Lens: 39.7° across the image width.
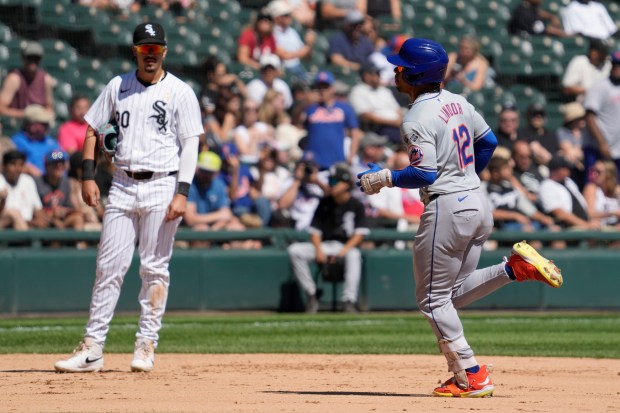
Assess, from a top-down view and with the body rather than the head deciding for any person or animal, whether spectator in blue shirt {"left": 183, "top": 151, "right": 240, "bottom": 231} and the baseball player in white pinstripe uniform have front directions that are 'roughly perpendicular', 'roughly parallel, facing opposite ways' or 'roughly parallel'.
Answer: roughly parallel

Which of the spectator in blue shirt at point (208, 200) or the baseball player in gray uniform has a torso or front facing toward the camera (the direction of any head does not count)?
the spectator in blue shirt

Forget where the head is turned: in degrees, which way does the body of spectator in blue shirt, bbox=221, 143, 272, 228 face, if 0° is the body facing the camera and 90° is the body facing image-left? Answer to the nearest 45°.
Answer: approximately 45°

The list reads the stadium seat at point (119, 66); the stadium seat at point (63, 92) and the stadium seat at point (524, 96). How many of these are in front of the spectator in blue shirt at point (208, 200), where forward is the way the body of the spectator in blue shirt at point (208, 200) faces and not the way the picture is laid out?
0

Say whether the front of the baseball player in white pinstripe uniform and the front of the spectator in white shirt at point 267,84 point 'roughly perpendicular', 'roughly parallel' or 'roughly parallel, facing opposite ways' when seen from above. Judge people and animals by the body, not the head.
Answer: roughly parallel

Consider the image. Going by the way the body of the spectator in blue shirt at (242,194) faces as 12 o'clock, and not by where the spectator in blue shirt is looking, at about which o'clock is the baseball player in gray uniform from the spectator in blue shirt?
The baseball player in gray uniform is roughly at 12 o'clock from the spectator in blue shirt.

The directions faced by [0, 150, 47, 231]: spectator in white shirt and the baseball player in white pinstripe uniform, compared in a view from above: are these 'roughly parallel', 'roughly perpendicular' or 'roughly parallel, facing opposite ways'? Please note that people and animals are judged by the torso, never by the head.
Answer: roughly parallel

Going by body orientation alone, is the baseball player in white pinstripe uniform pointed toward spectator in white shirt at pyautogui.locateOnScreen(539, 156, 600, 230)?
no

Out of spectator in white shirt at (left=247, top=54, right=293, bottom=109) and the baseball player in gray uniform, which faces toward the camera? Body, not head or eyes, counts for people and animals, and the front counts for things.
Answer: the spectator in white shirt

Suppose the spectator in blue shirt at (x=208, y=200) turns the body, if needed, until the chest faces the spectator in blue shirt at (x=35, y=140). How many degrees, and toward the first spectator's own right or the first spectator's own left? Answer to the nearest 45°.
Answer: approximately 90° to the first spectator's own right

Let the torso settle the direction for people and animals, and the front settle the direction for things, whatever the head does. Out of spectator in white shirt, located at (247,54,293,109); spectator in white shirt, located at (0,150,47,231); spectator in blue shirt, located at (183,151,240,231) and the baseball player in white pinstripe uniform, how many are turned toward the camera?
4

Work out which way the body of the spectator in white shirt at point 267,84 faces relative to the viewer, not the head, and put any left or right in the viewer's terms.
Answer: facing the viewer

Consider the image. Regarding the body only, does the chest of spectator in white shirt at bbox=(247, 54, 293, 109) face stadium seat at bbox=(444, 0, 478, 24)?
no

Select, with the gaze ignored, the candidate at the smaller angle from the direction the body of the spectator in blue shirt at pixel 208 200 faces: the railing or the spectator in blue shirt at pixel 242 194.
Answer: the railing

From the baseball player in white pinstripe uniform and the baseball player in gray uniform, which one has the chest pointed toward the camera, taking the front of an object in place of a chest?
the baseball player in white pinstripe uniform

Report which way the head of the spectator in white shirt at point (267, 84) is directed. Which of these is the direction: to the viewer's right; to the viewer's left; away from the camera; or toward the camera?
toward the camera

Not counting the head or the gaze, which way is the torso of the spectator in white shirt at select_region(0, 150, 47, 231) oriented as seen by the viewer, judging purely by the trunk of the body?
toward the camera

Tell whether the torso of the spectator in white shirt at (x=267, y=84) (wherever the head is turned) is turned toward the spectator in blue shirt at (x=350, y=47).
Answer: no

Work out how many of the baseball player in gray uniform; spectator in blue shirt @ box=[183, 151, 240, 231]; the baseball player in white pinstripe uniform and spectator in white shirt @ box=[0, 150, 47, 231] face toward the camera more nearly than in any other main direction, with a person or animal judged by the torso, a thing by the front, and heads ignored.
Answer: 3
